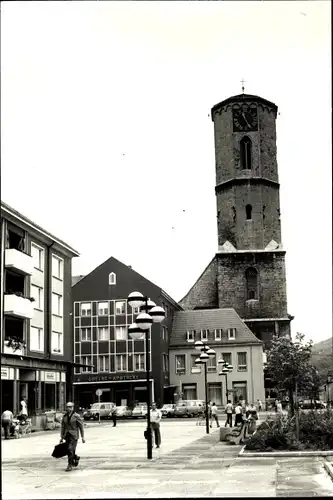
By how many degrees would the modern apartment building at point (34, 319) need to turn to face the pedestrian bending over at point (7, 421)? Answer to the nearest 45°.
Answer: approximately 45° to its right

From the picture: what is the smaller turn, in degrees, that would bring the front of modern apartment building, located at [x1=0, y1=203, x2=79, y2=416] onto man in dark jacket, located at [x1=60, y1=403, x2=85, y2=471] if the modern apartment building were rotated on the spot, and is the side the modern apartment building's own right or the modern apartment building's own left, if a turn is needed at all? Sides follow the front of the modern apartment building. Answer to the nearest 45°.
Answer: approximately 45° to the modern apartment building's own right

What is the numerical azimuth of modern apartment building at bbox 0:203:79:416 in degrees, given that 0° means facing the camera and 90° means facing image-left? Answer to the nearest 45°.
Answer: approximately 315°
